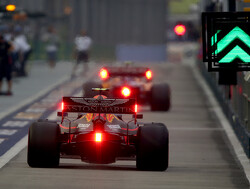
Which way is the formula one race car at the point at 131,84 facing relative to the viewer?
away from the camera

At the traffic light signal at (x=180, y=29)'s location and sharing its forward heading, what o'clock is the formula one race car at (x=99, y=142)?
The formula one race car is roughly at 12 o'clock from the traffic light signal.

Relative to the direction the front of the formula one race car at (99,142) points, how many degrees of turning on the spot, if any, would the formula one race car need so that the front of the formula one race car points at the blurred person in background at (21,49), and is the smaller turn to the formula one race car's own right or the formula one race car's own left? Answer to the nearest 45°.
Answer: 0° — it already faces them

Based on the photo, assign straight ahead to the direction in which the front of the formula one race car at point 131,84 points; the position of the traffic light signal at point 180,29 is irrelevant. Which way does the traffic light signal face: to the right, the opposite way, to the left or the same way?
the opposite way

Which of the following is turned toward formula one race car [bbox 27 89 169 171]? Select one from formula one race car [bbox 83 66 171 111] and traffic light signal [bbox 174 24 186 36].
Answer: the traffic light signal

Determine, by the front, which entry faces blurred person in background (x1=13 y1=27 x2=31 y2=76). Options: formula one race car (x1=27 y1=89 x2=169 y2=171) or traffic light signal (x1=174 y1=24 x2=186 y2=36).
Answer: the formula one race car

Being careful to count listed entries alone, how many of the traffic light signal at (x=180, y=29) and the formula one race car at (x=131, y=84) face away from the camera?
1

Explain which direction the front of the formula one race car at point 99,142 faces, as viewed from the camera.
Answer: facing away from the viewer

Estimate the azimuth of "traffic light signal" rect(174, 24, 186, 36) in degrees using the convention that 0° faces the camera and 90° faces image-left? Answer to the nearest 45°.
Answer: approximately 0°

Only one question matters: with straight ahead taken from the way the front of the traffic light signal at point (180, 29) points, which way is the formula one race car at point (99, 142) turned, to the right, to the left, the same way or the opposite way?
the opposite way
